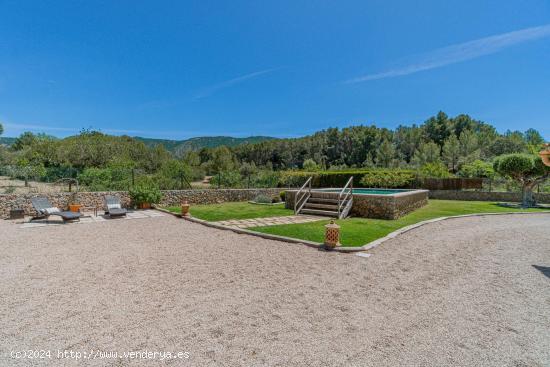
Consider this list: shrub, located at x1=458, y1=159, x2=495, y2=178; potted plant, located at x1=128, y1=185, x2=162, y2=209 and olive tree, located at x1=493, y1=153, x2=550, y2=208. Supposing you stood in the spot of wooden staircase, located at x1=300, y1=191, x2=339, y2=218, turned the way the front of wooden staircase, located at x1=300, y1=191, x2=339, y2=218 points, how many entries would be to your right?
1

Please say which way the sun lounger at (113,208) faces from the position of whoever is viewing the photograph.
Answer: facing the viewer and to the right of the viewer

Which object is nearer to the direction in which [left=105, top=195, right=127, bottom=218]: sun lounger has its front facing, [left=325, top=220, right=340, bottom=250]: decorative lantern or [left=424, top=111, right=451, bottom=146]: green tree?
the decorative lantern

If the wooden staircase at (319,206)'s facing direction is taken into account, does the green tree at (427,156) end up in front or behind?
behind

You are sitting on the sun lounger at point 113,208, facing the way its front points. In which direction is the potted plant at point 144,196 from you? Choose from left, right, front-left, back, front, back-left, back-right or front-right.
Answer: left

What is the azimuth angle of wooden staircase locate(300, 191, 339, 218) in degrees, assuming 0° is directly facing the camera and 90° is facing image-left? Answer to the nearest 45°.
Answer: approximately 0°

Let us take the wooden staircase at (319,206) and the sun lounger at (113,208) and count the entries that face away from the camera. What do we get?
0

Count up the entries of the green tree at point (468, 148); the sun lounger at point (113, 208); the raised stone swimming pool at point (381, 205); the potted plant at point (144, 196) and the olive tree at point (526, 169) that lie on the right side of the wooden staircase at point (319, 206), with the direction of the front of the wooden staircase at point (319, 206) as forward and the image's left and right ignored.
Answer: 2

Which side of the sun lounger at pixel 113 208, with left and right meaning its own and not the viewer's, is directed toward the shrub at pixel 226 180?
left
